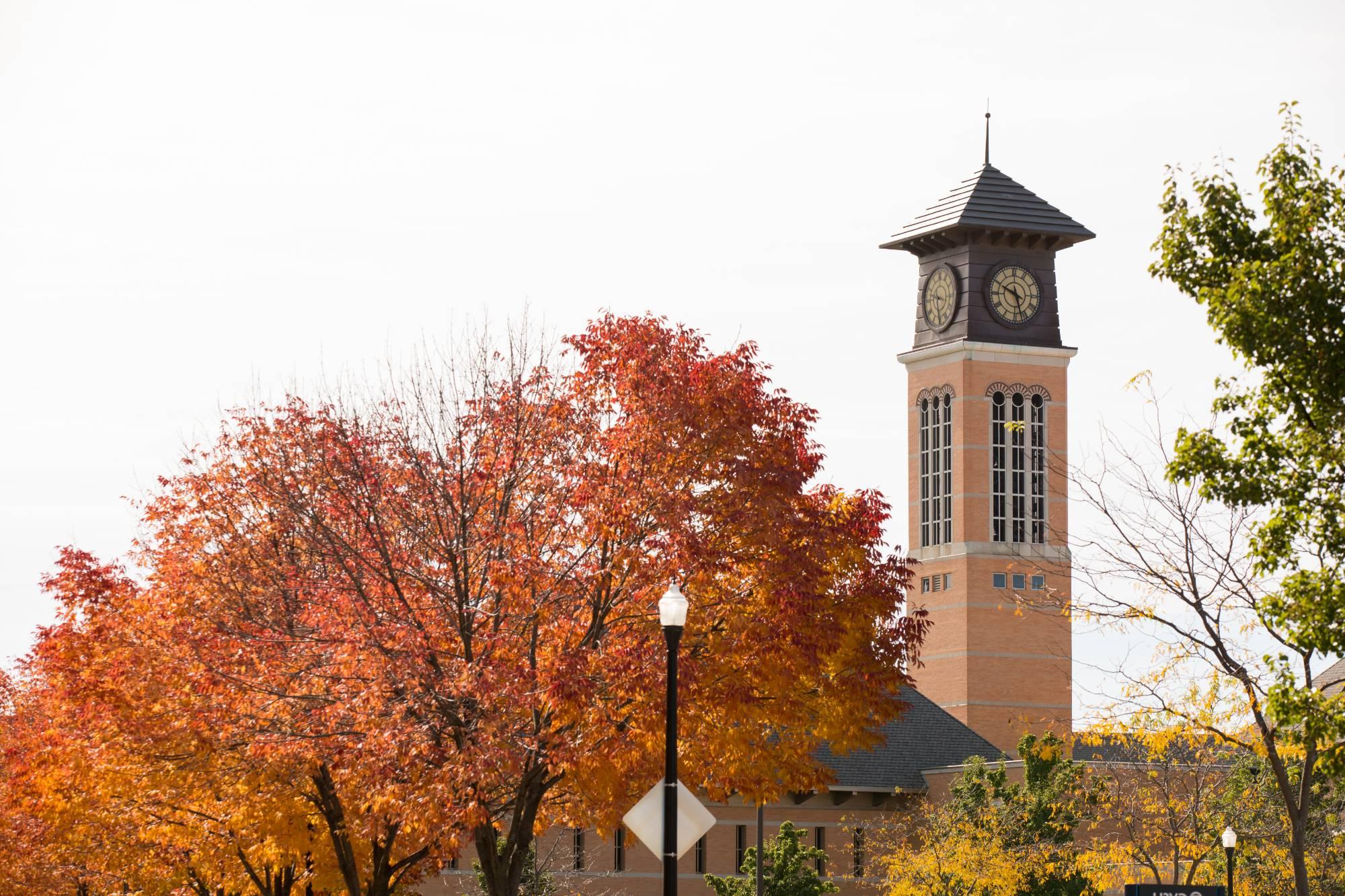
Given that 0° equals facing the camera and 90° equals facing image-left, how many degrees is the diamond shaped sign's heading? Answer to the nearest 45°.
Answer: approximately 180°

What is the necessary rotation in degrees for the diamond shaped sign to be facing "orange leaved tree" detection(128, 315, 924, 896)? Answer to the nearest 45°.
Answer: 0° — it already faces it
